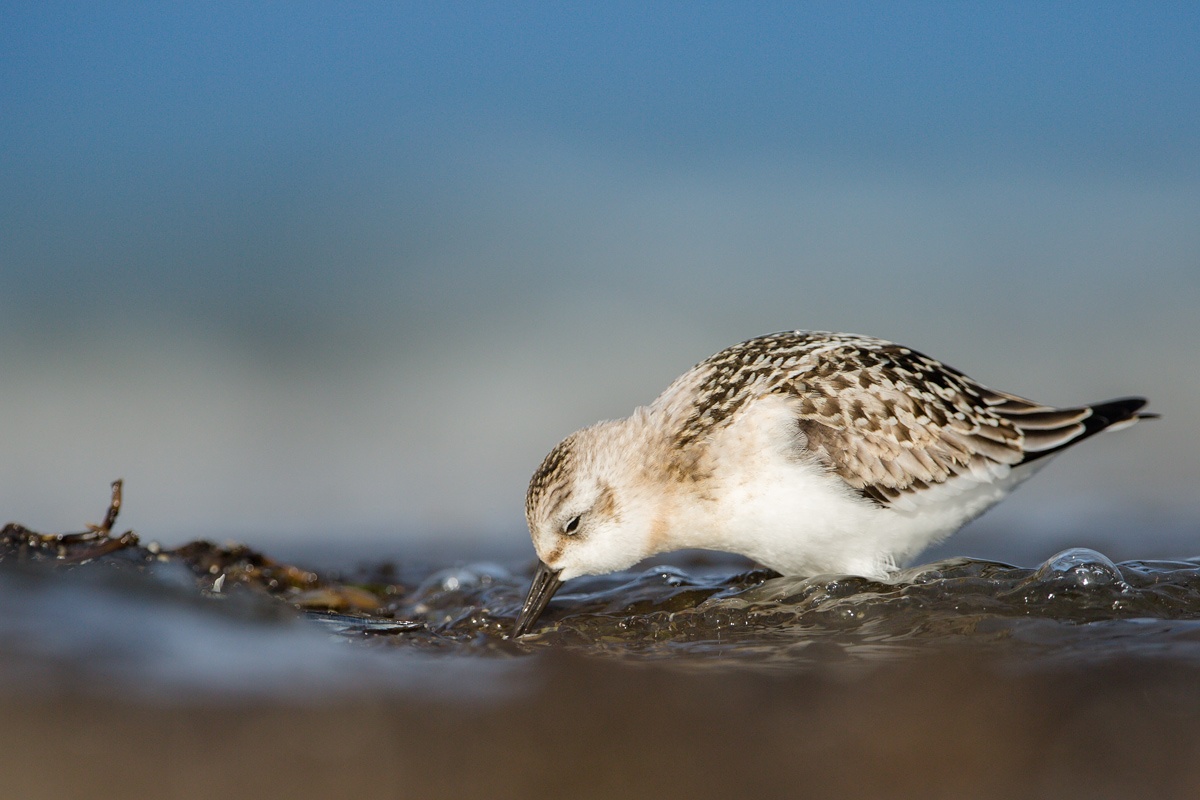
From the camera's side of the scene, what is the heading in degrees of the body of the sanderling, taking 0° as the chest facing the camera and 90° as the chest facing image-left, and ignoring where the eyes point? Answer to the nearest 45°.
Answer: approximately 90°

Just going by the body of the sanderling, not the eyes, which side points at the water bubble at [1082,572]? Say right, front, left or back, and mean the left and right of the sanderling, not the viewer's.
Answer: back
